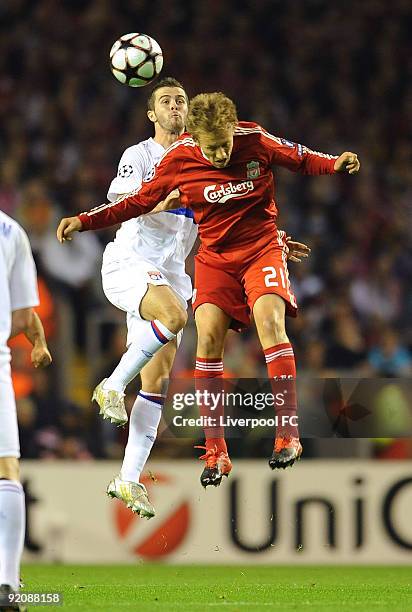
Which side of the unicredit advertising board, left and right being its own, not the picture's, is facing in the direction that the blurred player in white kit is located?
front

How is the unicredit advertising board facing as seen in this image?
toward the camera
